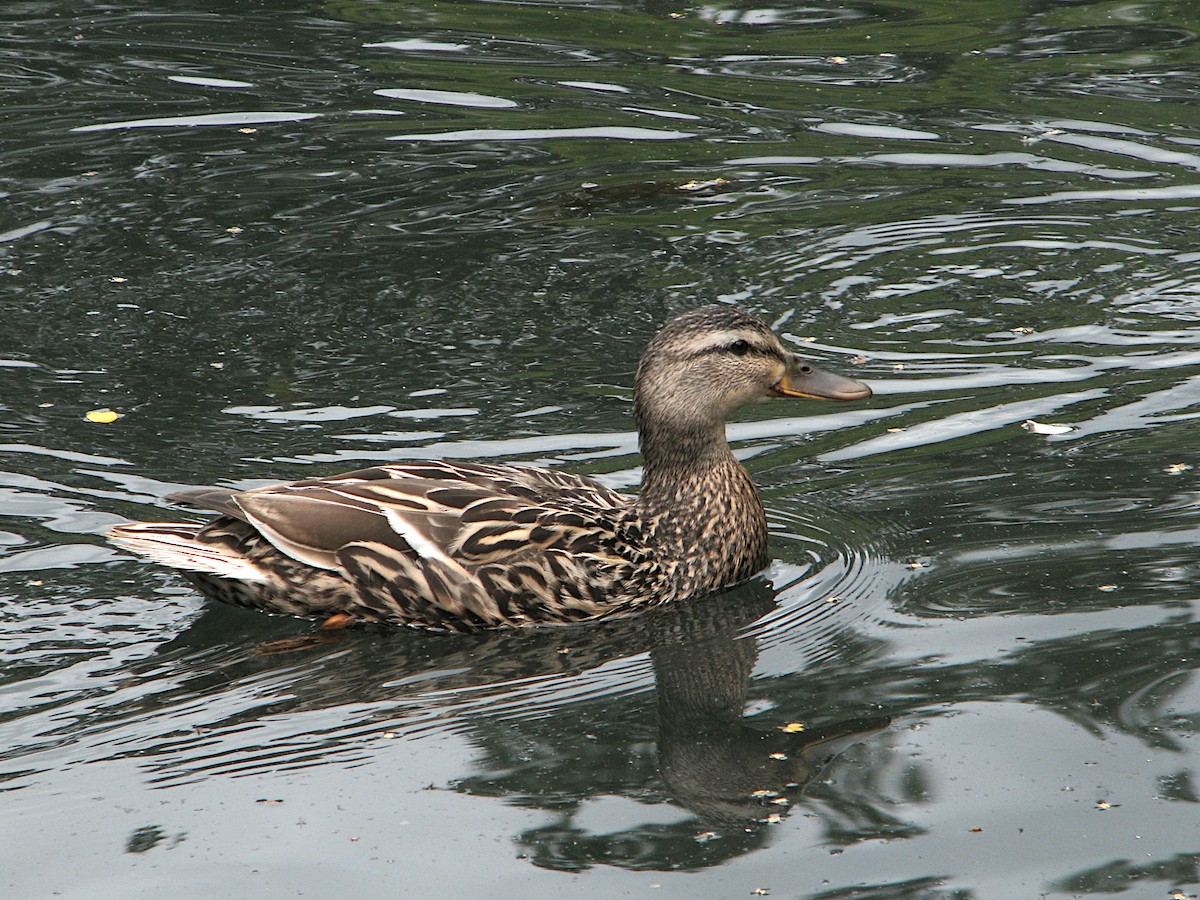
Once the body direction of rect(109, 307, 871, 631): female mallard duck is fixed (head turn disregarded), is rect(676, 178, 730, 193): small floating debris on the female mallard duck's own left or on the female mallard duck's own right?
on the female mallard duck's own left

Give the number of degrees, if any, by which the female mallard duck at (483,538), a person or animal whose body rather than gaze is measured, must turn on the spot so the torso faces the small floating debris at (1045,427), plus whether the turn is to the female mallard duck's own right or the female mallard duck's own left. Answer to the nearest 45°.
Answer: approximately 45° to the female mallard duck's own left

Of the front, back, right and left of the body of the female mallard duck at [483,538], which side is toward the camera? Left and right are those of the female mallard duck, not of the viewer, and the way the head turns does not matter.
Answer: right
